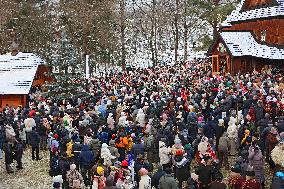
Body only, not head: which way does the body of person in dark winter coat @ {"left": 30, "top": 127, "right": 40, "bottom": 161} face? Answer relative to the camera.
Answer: away from the camera

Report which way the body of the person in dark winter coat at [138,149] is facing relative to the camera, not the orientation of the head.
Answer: away from the camera

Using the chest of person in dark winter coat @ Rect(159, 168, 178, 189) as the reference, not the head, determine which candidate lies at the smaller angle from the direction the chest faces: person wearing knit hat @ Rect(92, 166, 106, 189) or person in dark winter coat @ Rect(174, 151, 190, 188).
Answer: the person in dark winter coat

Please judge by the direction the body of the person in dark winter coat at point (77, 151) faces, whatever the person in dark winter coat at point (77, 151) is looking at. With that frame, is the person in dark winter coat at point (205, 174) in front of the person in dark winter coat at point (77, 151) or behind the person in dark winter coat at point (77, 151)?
behind

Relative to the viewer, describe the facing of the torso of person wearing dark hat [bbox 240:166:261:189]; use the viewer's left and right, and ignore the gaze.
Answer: facing away from the viewer

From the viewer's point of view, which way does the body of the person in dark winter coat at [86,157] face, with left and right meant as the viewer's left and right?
facing away from the viewer

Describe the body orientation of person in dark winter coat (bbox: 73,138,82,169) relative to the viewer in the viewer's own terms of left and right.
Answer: facing away from the viewer

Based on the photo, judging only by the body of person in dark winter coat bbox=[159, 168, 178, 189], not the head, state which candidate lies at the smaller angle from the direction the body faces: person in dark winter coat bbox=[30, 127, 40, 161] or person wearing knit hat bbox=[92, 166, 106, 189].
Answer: the person in dark winter coat

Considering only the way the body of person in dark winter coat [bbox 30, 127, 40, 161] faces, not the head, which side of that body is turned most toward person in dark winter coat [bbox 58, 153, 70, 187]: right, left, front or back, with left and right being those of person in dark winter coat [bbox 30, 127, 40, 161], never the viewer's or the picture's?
back

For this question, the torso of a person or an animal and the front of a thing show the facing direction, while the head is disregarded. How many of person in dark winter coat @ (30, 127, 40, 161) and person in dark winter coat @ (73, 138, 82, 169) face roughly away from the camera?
2
